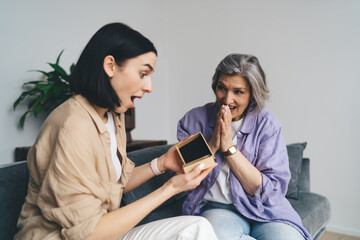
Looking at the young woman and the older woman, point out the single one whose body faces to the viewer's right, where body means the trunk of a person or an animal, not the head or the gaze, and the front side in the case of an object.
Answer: the young woman

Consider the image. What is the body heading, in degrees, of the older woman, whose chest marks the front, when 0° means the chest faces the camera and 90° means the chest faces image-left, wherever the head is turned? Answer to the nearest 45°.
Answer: approximately 45°

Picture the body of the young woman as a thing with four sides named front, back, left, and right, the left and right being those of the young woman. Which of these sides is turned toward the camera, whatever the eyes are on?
right

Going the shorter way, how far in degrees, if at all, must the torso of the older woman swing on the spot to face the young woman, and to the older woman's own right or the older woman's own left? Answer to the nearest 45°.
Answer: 0° — they already face them

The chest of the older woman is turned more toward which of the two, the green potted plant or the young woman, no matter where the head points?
the young woman

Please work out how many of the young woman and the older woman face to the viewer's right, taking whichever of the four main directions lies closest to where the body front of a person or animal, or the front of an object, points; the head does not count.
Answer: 1
